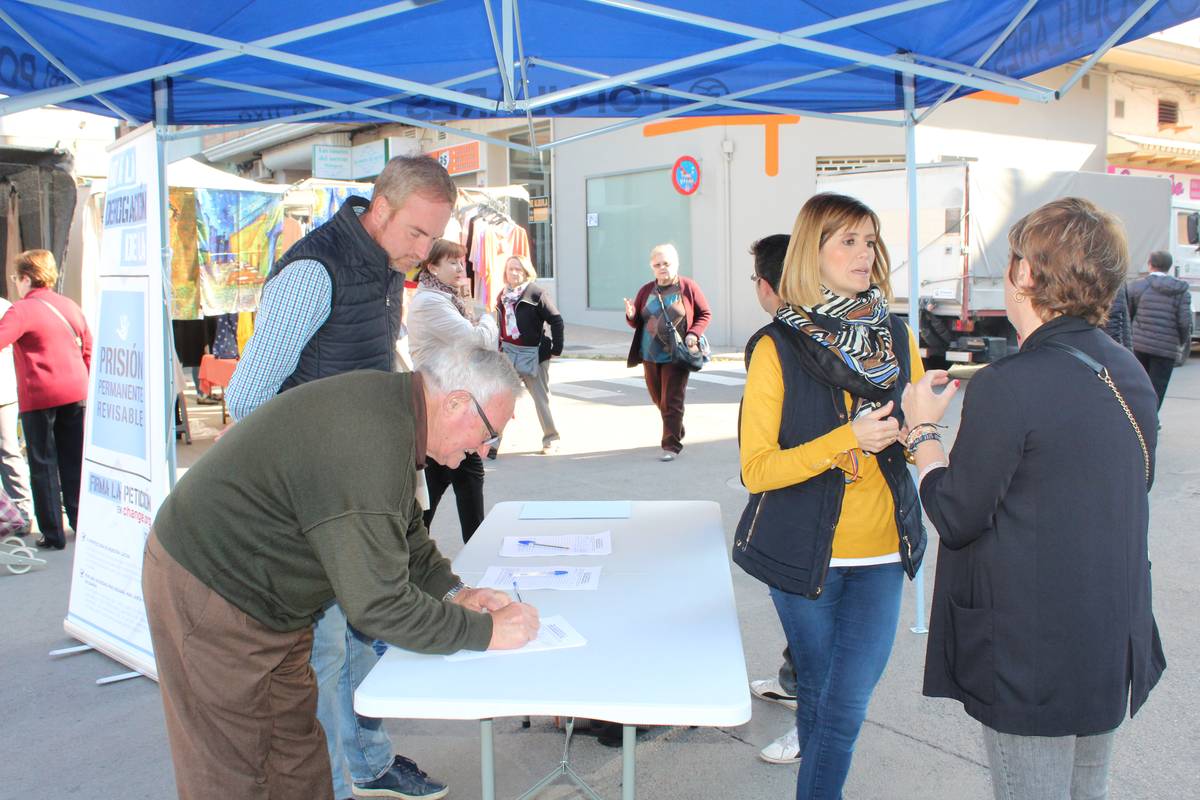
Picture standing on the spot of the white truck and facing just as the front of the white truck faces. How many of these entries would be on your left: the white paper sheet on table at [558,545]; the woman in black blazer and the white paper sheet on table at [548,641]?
0

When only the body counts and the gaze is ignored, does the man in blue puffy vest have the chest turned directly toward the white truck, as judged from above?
no

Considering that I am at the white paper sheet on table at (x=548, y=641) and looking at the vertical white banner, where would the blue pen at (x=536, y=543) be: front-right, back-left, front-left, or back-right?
front-right

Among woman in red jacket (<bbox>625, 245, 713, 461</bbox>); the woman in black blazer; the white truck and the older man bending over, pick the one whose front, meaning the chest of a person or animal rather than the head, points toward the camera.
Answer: the woman in red jacket

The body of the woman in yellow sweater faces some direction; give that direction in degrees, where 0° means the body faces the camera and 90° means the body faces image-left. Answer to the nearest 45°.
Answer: approximately 315°

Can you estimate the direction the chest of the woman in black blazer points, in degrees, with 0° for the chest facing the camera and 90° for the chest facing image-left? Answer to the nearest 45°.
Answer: approximately 135°

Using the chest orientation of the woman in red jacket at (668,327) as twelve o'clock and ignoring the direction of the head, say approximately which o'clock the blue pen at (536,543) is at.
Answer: The blue pen is roughly at 12 o'clock from the woman in red jacket.

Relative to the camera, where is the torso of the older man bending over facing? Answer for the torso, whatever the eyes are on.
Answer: to the viewer's right

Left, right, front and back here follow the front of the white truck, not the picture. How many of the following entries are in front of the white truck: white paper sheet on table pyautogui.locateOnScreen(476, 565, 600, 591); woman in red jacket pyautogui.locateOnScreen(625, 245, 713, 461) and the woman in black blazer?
0

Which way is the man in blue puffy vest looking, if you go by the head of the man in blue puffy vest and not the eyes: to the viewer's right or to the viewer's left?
to the viewer's right

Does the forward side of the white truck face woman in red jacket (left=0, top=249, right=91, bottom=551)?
no

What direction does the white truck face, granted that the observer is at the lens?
facing away from the viewer and to the right of the viewer

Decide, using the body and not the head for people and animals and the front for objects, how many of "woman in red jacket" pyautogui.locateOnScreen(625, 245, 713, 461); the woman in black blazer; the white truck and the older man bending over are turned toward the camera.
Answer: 1

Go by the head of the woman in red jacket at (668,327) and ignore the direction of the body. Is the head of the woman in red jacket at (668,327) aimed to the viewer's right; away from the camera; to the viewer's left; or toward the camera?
toward the camera

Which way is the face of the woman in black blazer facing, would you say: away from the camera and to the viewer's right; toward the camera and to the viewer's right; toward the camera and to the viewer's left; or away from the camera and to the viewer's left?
away from the camera and to the viewer's left

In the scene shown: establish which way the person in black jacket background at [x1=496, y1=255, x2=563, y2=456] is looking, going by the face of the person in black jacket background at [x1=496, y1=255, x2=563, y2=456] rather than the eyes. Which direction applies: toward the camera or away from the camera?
toward the camera

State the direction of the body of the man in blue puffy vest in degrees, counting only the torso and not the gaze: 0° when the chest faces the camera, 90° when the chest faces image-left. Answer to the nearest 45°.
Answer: approximately 315°
